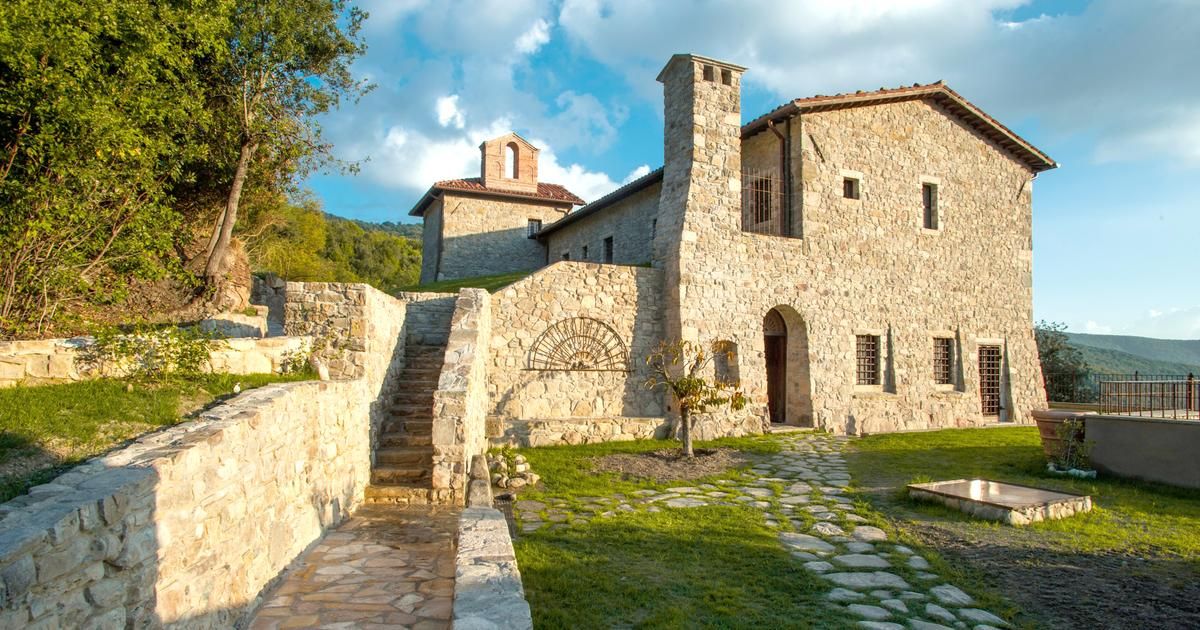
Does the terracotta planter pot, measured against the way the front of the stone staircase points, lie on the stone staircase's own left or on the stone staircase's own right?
on the stone staircase's own left

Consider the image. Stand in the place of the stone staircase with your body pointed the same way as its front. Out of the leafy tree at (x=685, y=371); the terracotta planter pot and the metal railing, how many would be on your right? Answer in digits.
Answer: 0

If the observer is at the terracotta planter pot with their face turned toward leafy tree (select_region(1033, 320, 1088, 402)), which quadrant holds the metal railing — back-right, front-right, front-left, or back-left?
front-right

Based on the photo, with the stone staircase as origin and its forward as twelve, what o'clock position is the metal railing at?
The metal railing is roughly at 9 o'clock from the stone staircase.

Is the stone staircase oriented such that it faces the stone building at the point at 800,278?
no

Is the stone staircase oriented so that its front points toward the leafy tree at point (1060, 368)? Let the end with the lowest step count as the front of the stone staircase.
no

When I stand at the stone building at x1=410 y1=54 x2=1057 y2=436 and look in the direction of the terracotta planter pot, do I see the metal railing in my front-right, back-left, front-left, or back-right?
front-left

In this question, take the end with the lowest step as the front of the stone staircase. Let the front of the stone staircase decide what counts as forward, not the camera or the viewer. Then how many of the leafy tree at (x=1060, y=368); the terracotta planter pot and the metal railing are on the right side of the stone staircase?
0

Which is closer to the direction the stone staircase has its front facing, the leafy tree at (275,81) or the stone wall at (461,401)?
the stone wall

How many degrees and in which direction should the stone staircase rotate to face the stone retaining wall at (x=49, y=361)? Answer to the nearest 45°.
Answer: approximately 45° to its right

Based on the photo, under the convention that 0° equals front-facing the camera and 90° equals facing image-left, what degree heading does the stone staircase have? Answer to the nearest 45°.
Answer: approximately 0°

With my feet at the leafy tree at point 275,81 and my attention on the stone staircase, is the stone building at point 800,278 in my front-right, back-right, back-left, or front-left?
front-left

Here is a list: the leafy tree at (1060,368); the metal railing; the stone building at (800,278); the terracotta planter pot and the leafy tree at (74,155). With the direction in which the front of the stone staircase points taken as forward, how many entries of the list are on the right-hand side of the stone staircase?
1

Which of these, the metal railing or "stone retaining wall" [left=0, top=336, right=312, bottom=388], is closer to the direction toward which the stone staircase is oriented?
the stone retaining wall
